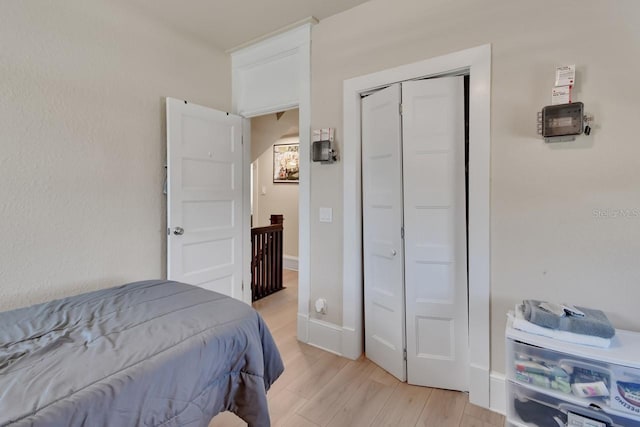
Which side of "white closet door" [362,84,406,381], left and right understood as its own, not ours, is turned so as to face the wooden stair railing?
right

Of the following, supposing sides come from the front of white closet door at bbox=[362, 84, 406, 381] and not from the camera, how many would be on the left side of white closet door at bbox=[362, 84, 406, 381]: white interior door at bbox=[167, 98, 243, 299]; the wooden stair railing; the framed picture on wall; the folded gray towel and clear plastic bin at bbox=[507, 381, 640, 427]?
2

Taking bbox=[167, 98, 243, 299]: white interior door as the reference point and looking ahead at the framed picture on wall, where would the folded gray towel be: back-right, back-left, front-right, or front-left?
back-right

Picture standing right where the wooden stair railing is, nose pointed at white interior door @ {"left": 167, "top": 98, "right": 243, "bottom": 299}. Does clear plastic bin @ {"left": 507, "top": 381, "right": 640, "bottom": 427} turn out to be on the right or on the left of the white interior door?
left

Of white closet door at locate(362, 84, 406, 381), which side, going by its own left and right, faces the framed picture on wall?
right

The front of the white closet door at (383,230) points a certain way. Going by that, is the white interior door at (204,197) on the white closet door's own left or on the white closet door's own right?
on the white closet door's own right

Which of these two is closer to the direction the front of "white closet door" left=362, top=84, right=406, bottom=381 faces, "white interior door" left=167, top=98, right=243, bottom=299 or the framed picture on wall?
the white interior door

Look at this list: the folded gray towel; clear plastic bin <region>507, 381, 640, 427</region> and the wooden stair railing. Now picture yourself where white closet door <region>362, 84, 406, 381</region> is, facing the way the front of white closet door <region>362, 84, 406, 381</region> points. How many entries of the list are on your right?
1

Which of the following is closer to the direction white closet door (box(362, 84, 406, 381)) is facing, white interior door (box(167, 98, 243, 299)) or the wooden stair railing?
the white interior door

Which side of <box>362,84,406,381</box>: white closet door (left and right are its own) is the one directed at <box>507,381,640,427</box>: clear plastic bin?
left

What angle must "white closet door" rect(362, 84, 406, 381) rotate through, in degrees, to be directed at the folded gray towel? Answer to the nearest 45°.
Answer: approximately 90° to its left

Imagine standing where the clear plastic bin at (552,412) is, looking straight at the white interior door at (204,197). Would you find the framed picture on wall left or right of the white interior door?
right

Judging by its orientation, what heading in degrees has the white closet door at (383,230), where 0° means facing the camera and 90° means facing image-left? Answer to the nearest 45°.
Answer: approximately 45°

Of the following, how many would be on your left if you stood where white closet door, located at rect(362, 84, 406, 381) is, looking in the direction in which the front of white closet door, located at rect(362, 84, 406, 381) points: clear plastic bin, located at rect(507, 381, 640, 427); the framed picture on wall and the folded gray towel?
2
